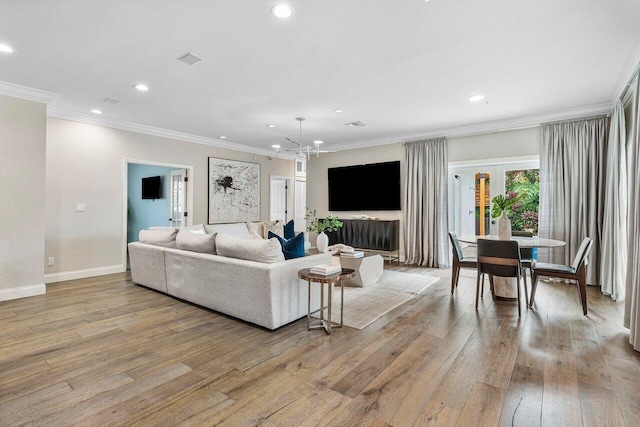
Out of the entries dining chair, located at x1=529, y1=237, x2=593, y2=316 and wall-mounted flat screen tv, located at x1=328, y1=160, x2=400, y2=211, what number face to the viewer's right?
0

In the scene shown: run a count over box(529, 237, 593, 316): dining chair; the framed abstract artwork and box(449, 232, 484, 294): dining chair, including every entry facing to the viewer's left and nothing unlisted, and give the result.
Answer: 1

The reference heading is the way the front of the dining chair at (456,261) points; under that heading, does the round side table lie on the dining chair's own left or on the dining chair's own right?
on the dining chair's own right

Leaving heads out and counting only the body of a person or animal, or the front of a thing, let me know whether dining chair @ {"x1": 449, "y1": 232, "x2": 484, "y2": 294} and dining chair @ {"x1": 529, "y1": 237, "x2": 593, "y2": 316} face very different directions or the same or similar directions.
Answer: very different directions

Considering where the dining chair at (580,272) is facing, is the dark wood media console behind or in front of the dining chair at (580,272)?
in front

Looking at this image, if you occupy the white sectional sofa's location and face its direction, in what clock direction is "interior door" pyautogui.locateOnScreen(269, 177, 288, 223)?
The interior door is roughly at 11 o'clock from the white sectional sofa.

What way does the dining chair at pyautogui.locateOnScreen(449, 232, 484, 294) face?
to the viewer's right

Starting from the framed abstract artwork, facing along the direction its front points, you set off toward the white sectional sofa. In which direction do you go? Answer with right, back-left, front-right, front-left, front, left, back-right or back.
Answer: front-right

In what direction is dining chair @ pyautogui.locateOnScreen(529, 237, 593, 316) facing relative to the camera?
to the viewer's left

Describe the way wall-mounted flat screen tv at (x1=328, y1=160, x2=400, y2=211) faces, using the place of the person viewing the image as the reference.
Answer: facing the viewer and to the left of the viewer
